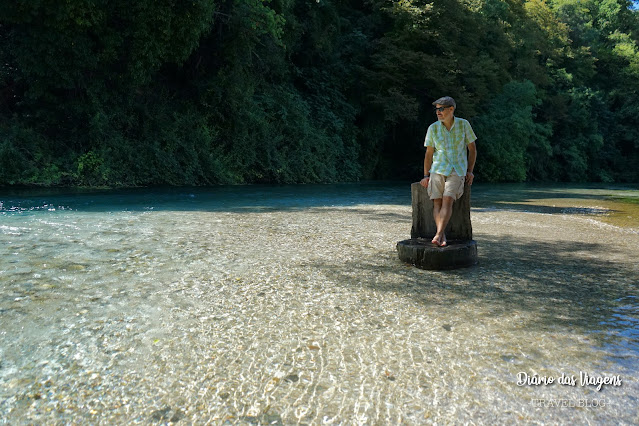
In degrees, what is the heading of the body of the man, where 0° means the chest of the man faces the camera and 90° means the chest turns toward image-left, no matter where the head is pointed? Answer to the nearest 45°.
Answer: approximately 0°
